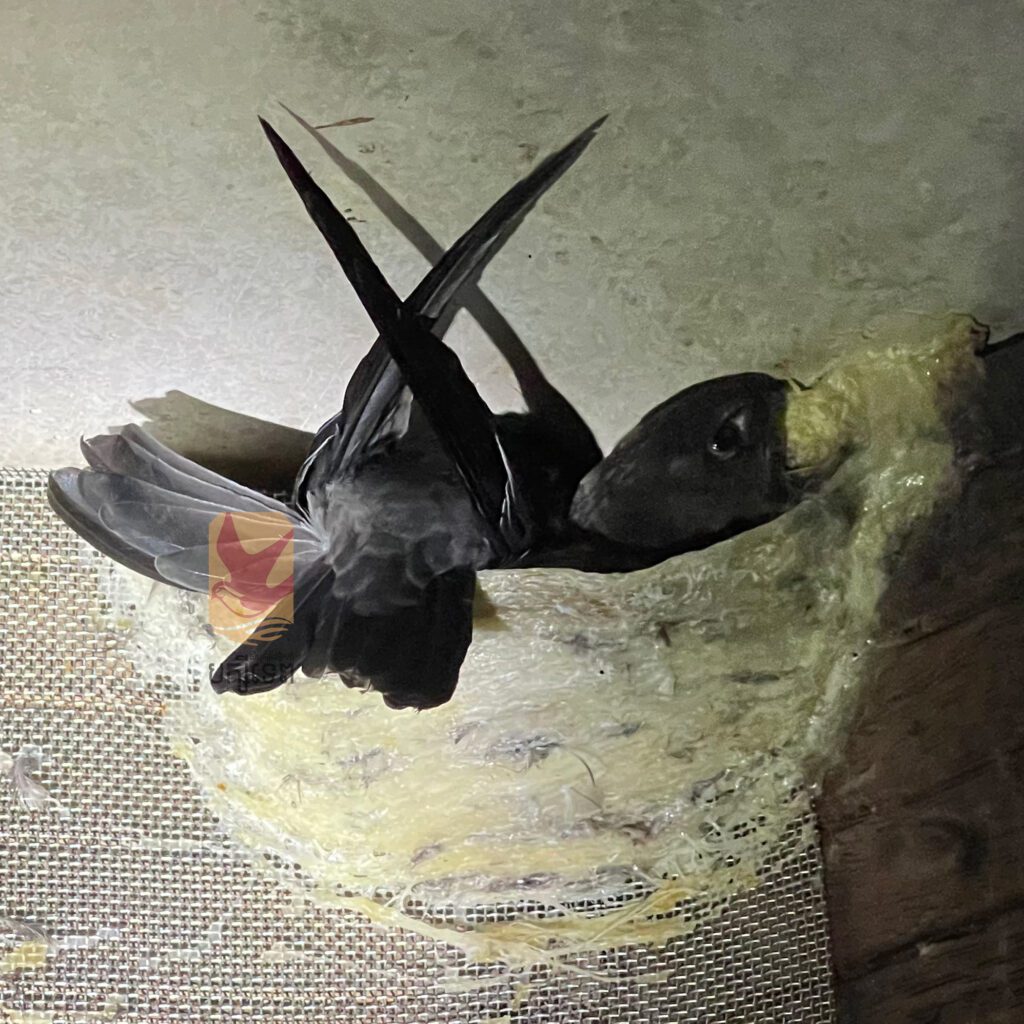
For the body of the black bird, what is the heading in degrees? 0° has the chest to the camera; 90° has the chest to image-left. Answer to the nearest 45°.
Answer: approximately 270°
